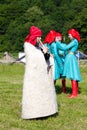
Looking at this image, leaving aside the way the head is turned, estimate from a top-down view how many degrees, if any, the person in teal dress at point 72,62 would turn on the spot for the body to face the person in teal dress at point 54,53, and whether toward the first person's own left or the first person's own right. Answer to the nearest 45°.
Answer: approximately 45° to the first person's own right

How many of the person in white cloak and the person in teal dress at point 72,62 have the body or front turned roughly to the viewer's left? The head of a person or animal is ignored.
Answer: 1

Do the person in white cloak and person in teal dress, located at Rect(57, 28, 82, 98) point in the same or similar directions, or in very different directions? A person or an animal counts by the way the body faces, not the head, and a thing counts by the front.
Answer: very different directions

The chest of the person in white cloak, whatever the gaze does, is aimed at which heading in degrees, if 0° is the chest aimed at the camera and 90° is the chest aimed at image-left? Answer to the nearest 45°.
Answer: approximately 270°

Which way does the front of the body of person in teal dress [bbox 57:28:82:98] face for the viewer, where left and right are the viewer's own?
facing to the left of the viewer
